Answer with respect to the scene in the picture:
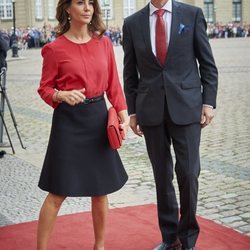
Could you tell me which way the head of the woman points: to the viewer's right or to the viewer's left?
to the viewer's right

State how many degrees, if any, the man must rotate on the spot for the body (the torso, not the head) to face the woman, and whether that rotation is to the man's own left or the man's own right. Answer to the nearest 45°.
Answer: approximately 45° to the man's own right

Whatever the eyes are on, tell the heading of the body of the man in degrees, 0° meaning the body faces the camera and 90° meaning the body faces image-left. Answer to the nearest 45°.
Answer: approximately 0°
